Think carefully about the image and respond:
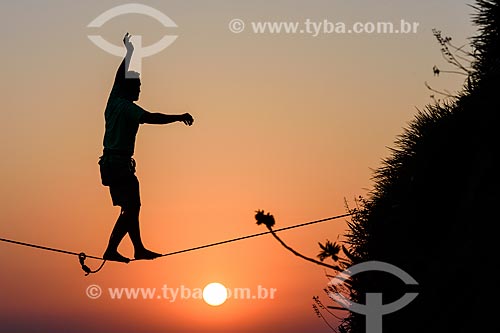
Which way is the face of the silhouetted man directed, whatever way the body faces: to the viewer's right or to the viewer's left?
to the viewer's right

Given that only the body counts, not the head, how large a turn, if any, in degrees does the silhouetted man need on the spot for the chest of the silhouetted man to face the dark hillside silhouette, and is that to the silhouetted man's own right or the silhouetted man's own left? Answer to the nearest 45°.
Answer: approximately 45° to the silhouetted man's own right

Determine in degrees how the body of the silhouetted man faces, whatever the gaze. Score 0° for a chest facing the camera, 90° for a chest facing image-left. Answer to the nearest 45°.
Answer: approximately 270°
